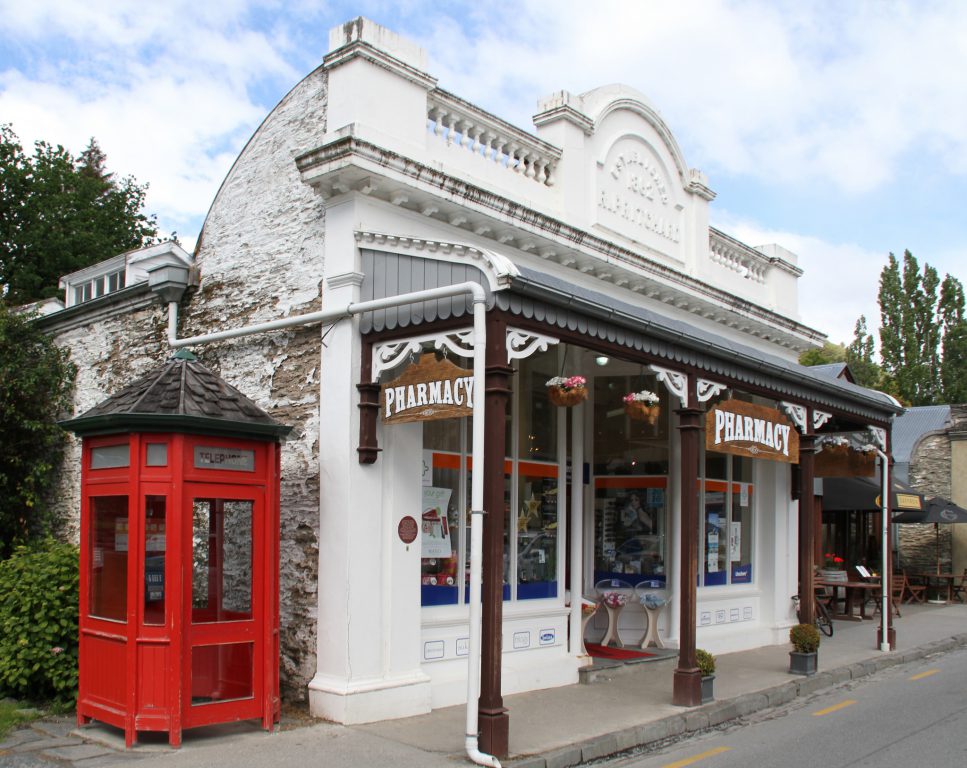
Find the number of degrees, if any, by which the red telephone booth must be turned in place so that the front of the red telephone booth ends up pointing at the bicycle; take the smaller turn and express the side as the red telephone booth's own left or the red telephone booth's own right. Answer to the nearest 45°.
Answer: approximately 90° to the red telephone booth's own left

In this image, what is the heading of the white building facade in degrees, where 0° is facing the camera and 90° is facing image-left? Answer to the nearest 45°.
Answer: approximately 315°

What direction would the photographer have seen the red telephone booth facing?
facing the viewer and to the right of the viewer

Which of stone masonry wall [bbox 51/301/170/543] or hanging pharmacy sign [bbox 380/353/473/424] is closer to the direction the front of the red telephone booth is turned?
the hanging pharmacy sign

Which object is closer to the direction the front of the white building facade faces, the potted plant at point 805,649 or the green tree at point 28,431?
the potted plant
